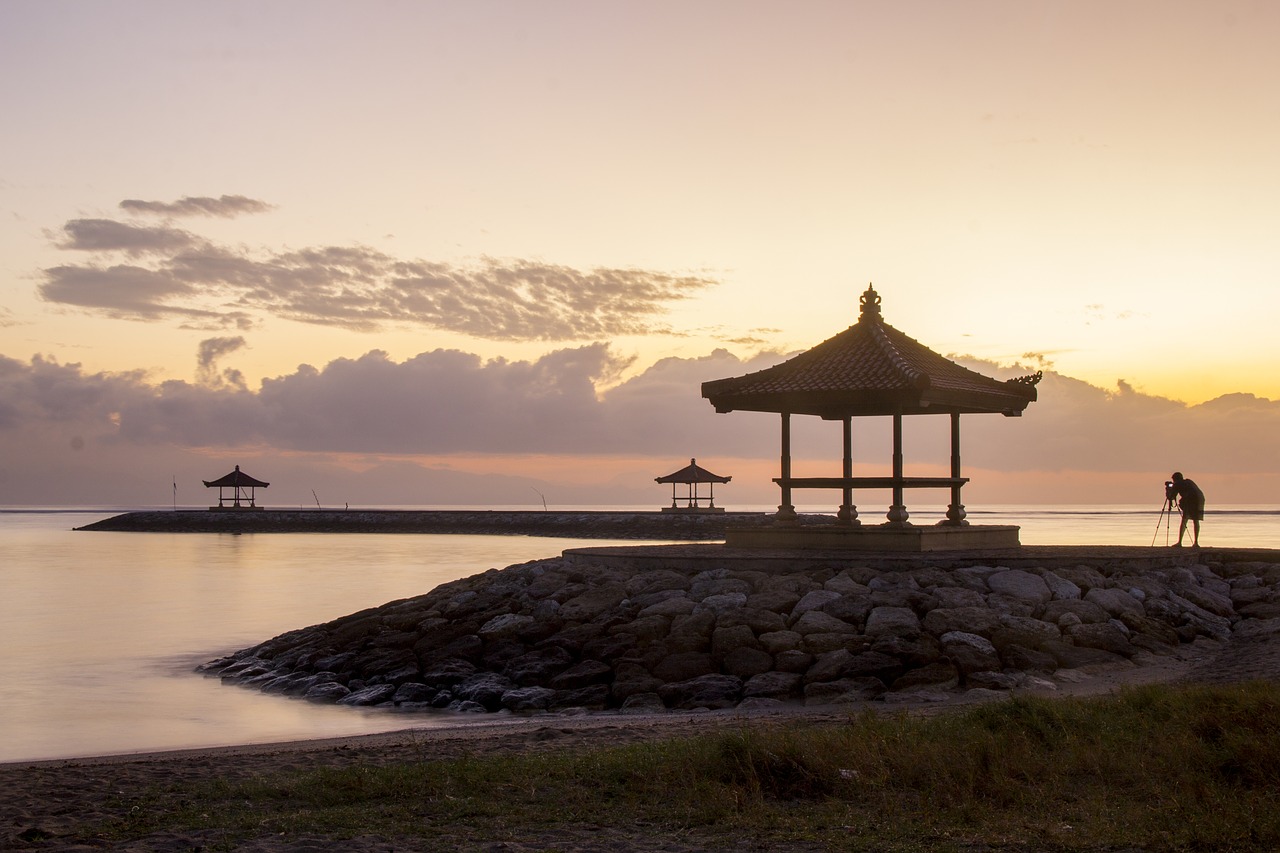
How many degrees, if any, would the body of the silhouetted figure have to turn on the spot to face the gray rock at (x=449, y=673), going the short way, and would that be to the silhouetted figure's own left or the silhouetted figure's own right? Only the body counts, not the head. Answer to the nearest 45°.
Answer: approximately 45° to the silhouetted figure's own left

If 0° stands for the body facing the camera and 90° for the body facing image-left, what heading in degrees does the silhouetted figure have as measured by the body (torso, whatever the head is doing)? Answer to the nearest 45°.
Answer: approximately 90°

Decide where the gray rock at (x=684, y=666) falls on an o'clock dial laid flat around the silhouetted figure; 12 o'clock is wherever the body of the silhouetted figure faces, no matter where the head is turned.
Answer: The gray rock is roughly at 10 o'clock from the silhouetted figure.

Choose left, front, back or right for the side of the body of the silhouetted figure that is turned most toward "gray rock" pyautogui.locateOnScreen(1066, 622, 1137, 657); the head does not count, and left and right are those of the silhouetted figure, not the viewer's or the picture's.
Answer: left

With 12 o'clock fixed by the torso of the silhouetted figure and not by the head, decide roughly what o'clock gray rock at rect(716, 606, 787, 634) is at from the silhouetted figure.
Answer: The gray rock is roughly at 10 o'clock from the silhouetted figure.

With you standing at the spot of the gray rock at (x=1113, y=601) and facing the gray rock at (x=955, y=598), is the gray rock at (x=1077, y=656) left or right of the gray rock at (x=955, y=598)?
left

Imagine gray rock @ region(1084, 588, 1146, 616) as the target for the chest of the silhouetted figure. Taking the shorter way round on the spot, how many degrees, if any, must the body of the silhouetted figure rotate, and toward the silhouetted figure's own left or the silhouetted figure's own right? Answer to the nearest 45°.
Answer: approximately 90° to the silhouetted figure's own left

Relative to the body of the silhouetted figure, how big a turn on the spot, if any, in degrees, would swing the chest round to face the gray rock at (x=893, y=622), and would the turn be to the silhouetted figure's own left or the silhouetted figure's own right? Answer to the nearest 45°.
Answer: approximately 90° to the silhouetted figure's own left

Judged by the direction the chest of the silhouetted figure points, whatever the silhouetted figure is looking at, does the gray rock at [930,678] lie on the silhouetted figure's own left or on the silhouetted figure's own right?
on the silhouetted figure's own left

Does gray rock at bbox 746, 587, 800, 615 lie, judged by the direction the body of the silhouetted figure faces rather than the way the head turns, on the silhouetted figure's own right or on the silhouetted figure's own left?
on the silhouetted figure's own left

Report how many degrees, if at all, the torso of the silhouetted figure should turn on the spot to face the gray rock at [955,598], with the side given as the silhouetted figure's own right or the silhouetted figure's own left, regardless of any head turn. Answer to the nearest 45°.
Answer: approximately 90° to the silhouetted figure's own left

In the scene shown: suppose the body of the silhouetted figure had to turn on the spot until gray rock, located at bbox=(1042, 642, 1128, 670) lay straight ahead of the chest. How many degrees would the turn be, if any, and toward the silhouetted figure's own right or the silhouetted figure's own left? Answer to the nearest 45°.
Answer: approximately 90° to the silhouetted figure's own left

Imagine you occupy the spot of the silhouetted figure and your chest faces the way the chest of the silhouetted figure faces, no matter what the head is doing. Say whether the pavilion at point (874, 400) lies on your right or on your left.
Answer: on your left

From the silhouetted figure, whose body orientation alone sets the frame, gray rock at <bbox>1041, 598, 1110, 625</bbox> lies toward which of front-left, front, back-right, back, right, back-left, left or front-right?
left
